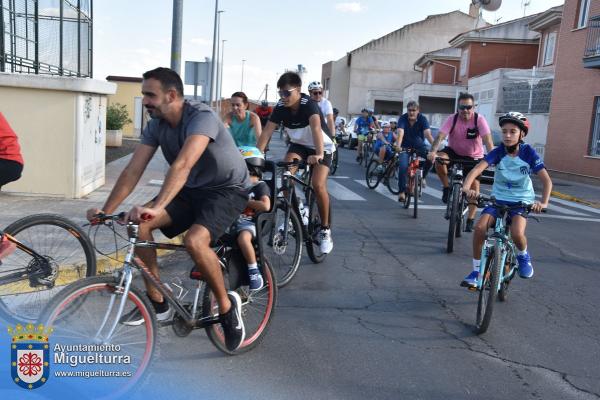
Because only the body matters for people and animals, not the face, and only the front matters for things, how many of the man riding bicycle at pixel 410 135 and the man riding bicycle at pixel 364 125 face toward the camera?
2

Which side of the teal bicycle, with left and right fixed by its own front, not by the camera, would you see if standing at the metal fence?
right

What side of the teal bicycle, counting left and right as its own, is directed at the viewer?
front

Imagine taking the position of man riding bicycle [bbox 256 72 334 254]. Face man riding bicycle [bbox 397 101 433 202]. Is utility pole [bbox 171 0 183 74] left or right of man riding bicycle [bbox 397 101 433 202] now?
left

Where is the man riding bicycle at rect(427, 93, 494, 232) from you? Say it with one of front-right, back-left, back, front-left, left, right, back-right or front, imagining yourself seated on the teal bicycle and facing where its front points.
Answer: back

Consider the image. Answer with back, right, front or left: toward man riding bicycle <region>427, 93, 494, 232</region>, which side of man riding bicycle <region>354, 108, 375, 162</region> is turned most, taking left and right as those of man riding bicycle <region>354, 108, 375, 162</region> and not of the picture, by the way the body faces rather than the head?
front

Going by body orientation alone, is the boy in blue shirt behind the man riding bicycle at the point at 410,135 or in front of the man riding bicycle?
in front

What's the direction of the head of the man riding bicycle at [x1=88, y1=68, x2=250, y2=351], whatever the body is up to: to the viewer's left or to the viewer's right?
to the viewer's left

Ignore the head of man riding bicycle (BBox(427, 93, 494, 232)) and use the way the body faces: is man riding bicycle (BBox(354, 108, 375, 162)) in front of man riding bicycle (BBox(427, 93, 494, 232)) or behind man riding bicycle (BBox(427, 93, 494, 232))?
behind

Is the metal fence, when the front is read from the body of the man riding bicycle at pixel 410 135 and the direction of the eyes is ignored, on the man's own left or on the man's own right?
on the man's own right

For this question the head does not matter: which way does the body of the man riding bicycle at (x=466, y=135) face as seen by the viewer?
toward the camera

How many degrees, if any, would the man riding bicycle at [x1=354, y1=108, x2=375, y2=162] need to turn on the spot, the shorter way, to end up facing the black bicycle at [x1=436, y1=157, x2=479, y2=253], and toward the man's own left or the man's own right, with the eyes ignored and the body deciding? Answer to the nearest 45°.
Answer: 0° — they already face it

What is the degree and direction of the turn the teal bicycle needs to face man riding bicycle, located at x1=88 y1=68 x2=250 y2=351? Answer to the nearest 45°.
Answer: approximately 45° to its right

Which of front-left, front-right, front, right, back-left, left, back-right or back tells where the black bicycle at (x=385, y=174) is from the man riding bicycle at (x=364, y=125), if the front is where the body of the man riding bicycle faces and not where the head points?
front

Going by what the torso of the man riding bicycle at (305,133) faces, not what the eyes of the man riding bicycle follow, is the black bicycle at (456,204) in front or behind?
behind

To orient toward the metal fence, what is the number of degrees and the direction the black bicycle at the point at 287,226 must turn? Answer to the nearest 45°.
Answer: approximately 90° to its right
